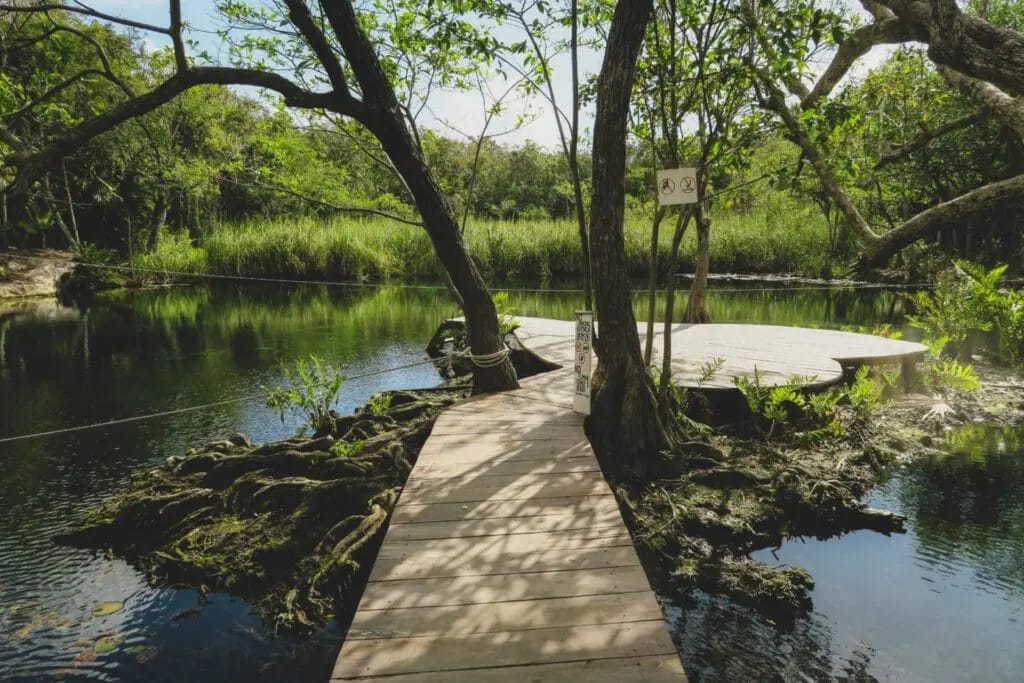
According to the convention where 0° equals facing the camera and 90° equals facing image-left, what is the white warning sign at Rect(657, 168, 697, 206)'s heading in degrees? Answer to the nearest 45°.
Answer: approximately 0°

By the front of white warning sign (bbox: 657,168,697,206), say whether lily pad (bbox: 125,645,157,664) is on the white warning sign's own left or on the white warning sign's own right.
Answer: on the white warning sign's own right

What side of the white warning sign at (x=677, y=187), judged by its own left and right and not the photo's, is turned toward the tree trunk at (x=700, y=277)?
back

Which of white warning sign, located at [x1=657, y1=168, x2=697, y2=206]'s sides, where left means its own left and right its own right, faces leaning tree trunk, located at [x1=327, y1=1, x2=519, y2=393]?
right

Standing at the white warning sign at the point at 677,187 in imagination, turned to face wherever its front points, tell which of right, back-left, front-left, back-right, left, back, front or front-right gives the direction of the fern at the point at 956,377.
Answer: back-left

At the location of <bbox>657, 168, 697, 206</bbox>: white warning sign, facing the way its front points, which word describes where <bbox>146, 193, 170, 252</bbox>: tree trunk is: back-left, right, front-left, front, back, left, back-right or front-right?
back-right

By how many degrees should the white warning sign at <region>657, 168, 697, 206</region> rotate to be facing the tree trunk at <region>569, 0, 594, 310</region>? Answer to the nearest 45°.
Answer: approximately 135° to its right

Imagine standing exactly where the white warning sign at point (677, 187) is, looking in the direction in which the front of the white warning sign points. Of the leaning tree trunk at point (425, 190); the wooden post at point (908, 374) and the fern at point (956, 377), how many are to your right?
1

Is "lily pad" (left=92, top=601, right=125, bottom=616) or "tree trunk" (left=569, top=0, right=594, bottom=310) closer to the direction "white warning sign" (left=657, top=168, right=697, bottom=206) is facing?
the lily pad

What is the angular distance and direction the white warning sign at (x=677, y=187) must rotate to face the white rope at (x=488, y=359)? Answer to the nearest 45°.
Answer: approximately 135° to its right

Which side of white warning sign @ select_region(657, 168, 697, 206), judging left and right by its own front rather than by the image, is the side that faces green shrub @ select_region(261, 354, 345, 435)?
right

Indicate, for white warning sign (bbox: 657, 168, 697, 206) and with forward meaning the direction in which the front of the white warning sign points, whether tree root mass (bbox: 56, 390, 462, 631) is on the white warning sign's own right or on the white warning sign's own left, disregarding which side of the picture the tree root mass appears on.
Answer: on the white warning sign's own right

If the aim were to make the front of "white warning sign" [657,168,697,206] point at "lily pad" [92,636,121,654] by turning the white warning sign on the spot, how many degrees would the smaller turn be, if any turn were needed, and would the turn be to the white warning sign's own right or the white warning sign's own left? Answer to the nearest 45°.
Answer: approximately 45° to the white warning sign's own right
